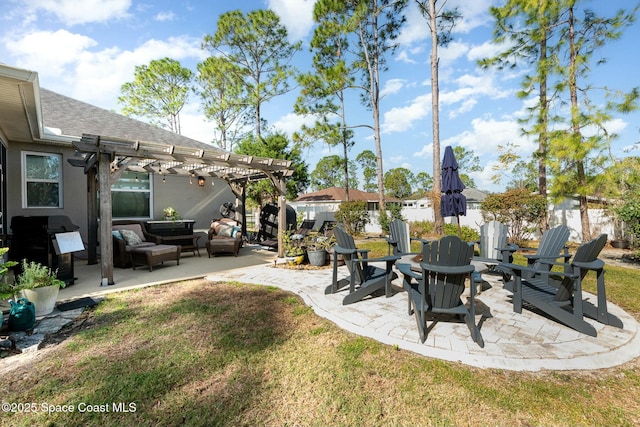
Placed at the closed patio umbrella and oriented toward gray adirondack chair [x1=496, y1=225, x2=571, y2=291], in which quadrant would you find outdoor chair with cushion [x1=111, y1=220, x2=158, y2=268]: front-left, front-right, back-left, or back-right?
back-right

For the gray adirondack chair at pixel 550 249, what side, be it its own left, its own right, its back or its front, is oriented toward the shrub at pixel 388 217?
right

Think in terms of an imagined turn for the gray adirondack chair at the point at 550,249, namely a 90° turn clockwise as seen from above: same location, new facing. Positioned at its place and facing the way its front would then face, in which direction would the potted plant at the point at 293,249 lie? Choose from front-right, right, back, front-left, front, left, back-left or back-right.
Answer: front-left

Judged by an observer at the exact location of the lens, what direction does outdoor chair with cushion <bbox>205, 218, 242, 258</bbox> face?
facing the viewer

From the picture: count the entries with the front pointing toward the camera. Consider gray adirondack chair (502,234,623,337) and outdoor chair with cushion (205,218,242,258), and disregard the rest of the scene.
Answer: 1

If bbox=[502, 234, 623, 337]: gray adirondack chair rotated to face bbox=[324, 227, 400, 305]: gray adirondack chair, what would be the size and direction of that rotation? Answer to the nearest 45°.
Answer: approximately 45° to its left

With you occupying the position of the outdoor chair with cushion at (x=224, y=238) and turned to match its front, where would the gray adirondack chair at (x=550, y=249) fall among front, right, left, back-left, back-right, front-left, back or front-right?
front-left

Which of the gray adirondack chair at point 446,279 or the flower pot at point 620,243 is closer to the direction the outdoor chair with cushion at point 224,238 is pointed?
the gray adirondack chair

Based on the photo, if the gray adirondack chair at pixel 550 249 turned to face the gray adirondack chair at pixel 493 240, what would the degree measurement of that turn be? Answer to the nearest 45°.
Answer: approximately 90° to its right

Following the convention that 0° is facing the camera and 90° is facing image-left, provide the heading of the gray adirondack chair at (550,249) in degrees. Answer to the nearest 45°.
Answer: approximately 45°
